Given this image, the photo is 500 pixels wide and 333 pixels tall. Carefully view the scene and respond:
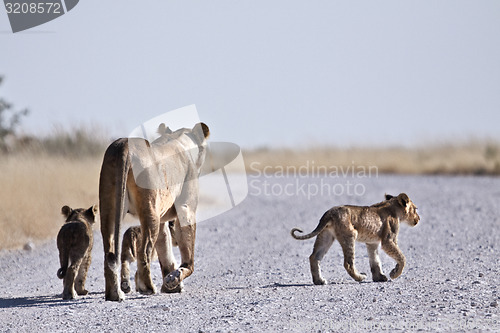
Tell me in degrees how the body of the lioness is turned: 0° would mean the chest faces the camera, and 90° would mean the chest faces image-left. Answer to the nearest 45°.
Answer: approximately 225°

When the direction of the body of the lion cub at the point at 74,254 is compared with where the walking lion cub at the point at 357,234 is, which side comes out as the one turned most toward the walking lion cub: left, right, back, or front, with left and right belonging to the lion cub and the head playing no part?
right

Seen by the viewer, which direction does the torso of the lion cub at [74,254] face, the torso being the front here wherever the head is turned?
away from the camera

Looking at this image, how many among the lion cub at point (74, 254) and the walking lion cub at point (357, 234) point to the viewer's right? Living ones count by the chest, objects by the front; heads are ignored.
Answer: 1

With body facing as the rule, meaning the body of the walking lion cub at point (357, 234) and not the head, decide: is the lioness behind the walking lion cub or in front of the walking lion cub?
behind

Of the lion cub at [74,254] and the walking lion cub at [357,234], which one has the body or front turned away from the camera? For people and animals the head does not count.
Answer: the lion cub

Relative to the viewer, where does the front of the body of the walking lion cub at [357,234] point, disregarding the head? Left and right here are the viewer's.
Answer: facing to the right of the viewer

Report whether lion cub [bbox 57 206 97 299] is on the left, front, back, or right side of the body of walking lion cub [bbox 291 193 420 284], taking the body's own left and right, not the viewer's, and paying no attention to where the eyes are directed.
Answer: back
